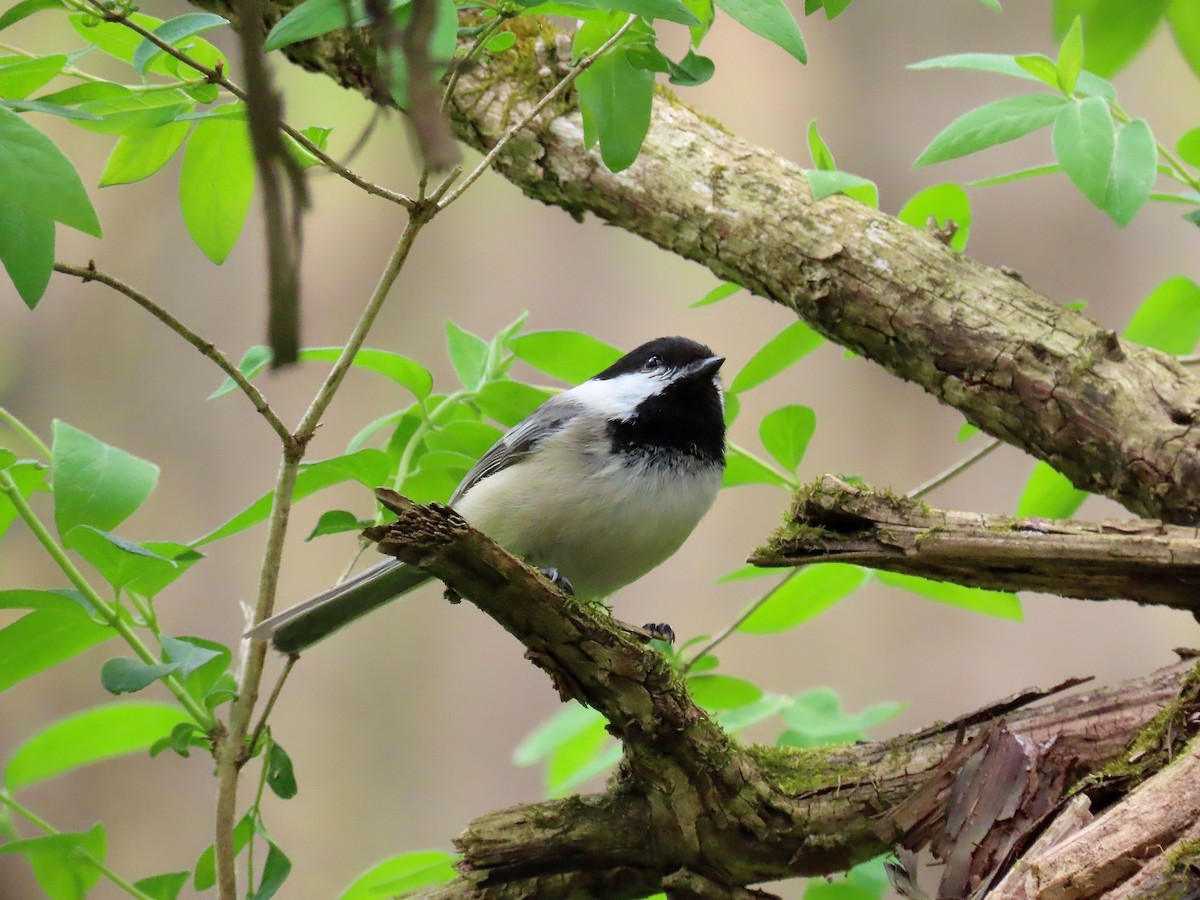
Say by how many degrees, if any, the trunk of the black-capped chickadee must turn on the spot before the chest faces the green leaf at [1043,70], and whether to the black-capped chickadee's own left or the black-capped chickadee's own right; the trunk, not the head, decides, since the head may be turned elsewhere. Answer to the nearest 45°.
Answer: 0° — it already faces it

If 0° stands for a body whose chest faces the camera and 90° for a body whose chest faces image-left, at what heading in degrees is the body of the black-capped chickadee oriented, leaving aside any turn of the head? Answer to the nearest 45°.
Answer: approximately 315°

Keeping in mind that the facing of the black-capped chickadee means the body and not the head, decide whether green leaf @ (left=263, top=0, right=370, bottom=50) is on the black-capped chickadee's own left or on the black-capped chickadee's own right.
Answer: on the black-capped chickadee's own right

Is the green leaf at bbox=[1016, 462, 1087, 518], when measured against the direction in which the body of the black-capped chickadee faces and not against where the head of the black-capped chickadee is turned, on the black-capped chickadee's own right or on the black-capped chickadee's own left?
on the black-capped chickadee's own left

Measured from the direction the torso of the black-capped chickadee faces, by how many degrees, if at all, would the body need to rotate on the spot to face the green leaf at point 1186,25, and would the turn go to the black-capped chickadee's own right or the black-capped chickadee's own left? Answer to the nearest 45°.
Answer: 0° — it already faces it

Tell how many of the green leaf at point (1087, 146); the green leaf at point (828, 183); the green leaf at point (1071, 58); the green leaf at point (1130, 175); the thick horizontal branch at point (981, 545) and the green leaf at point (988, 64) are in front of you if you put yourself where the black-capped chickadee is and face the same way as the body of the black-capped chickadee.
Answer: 6

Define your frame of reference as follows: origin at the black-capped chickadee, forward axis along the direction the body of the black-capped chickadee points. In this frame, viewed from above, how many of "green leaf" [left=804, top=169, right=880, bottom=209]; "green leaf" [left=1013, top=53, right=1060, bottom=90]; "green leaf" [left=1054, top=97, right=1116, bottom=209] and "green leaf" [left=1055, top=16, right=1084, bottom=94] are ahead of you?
4

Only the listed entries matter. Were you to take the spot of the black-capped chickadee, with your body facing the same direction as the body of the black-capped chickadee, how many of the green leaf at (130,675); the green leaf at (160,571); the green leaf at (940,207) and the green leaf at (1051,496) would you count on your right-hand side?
2

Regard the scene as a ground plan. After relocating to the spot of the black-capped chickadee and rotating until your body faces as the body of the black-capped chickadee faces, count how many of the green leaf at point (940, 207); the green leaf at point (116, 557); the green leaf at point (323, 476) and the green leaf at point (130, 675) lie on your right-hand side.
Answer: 3

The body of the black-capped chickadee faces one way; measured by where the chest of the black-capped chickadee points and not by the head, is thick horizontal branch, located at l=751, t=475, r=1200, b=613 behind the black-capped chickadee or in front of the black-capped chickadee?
in front
